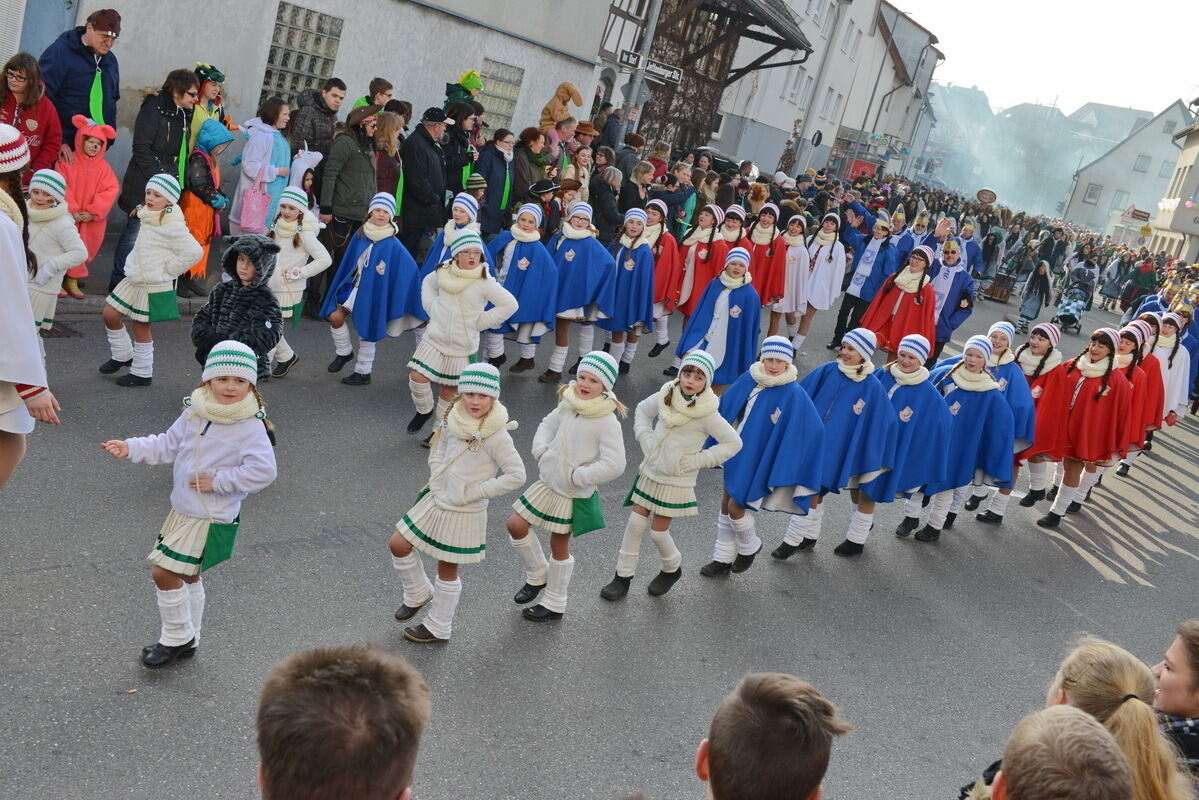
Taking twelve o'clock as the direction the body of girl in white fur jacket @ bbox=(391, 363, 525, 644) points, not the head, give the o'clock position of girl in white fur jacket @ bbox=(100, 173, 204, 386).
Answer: girl in white fur jacket @ bbox=(100, 173, 204, 386) is roughly at 3 o'clock from girl in white fur jacket @ bbox=(391, 363, 525, 644).

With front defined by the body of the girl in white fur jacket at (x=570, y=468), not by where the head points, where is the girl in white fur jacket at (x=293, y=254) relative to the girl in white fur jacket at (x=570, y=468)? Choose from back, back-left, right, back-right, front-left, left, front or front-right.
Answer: right

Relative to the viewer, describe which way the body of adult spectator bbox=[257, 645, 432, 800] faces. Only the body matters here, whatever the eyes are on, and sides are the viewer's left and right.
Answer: facing away from the viewer

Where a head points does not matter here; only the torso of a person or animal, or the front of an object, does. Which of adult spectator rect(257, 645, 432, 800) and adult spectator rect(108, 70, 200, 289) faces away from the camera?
adult spectator rect(257, 645, 432, 800)

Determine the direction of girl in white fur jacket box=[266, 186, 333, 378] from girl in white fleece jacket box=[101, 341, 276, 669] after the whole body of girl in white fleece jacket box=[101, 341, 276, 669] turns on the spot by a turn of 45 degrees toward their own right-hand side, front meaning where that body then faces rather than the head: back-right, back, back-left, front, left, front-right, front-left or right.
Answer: right

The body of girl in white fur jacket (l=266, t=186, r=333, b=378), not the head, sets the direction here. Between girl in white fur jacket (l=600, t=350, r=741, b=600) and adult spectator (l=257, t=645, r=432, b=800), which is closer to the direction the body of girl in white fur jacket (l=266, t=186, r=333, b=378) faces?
the adult spectator

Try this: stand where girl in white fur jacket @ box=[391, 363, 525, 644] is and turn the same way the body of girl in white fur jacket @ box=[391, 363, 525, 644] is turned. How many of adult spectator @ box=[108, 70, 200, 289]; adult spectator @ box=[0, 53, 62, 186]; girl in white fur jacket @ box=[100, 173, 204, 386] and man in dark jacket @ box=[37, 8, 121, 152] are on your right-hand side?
4

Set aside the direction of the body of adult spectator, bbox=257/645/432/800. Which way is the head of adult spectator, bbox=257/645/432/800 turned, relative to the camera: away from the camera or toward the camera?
away from the camera

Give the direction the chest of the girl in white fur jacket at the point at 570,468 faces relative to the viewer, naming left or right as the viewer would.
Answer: facing the viewer and to the left of the viewer

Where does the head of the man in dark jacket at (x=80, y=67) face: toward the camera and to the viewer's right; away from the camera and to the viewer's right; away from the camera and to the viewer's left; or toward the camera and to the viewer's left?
toward the camera and to the viewer's right

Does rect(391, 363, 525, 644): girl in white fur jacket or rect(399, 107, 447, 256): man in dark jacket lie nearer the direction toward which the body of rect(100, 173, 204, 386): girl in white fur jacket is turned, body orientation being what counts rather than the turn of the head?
the girl in white fur jacket

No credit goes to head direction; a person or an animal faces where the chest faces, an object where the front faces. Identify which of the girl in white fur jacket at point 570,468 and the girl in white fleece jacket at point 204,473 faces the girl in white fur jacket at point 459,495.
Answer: the girl in white fur jacket at point 570,468

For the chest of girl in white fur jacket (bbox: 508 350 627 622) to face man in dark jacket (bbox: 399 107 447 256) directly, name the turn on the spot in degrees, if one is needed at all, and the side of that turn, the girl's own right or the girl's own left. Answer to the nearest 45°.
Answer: approximately 135° to the girl's own right

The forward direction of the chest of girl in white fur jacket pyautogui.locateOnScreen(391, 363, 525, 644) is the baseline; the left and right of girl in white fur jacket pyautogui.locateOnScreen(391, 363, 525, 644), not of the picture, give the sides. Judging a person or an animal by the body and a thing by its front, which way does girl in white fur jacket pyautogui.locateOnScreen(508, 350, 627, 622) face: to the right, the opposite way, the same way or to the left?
the same way

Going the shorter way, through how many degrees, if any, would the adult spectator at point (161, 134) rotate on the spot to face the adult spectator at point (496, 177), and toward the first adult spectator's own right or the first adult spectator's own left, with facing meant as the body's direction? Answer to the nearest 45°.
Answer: approximately 90° to the first adult spectator's own left

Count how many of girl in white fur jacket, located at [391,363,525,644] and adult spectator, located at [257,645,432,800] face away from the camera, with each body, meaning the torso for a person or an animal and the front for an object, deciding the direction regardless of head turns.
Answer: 1

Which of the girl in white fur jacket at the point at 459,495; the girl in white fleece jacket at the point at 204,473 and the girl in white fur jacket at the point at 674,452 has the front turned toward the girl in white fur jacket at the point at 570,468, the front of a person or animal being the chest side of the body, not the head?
the girl in white fur jacket at the point at 674,452

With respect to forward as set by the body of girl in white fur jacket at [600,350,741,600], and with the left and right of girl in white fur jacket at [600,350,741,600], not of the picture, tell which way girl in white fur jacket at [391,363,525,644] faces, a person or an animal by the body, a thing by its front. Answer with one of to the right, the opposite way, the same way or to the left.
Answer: the same way
